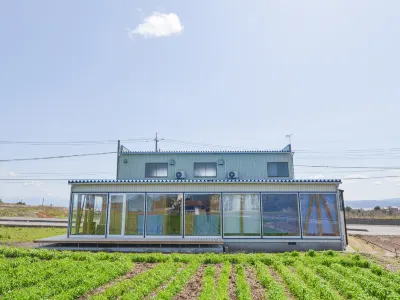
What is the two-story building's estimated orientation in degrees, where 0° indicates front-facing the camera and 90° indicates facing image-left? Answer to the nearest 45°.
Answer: approximately 0°
